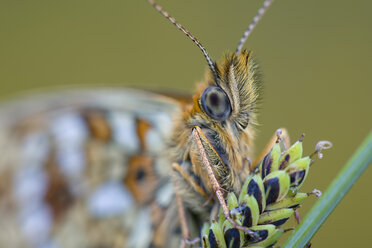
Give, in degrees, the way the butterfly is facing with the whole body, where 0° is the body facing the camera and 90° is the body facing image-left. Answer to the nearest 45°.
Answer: approximately 315°

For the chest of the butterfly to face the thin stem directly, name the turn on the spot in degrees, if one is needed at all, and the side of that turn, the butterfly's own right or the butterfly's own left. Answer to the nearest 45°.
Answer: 0° — it already faces it
